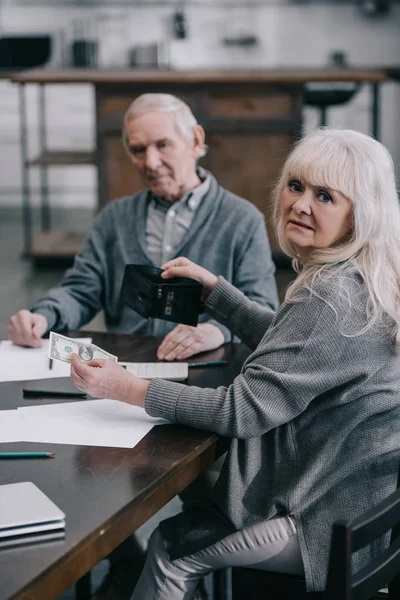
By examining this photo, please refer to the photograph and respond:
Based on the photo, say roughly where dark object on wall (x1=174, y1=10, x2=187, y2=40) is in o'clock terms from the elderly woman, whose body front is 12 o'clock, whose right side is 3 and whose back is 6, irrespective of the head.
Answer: The dark object on wall is roughly at 3 o'clock from the elderly woman.

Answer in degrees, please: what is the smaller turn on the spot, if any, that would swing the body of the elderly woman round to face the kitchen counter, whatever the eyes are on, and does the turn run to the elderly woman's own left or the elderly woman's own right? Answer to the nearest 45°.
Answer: approximately 90° to the elderly woman's own right

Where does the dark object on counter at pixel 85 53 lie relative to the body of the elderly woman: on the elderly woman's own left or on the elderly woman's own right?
on the elderly woman's own right

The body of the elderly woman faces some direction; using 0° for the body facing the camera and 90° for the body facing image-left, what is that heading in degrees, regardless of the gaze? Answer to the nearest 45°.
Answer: approximately 90°

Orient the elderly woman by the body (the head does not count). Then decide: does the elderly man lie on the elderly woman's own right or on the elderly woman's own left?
on the elderly woman's own right

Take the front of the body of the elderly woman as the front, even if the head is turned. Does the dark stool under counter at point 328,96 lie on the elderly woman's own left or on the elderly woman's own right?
on the elderly woman's own right
